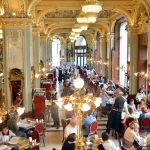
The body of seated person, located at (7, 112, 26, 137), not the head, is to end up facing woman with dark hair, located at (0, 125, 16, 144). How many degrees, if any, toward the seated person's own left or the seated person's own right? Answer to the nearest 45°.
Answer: approximately 90° to the seated person's own right

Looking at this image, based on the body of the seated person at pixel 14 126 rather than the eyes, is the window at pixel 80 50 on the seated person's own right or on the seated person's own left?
on the seated person's own left

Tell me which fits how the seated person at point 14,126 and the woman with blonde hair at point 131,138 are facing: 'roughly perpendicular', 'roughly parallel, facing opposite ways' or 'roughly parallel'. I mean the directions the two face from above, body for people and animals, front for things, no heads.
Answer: roughly parallel

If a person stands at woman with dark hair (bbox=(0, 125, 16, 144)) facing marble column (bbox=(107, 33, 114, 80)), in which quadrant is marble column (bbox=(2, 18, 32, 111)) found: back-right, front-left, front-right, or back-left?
front-left

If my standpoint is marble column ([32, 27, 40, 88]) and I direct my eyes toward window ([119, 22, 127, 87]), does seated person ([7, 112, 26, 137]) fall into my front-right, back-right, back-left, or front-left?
back-right

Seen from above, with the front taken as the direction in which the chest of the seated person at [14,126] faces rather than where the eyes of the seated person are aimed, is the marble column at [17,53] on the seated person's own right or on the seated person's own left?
on the seated person's own left
